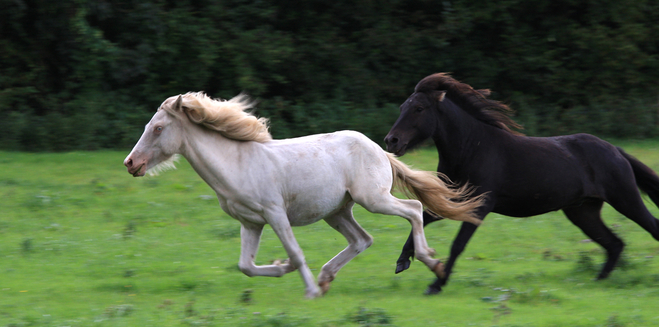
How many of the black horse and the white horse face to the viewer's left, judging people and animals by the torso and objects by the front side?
2

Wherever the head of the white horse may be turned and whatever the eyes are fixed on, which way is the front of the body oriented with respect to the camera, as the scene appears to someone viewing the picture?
to the viewer's left

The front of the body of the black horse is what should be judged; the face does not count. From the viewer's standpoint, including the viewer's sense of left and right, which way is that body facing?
facing to the left of the viewer

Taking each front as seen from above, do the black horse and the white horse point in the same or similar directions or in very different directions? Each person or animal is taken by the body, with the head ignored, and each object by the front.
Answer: same or similar directions

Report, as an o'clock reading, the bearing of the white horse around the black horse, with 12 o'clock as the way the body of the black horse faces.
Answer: The white horse is roughly at 11 o'clock from the black horse.

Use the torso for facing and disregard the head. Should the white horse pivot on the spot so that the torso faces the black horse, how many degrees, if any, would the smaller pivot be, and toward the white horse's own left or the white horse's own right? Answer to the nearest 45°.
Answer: approximately 180°
